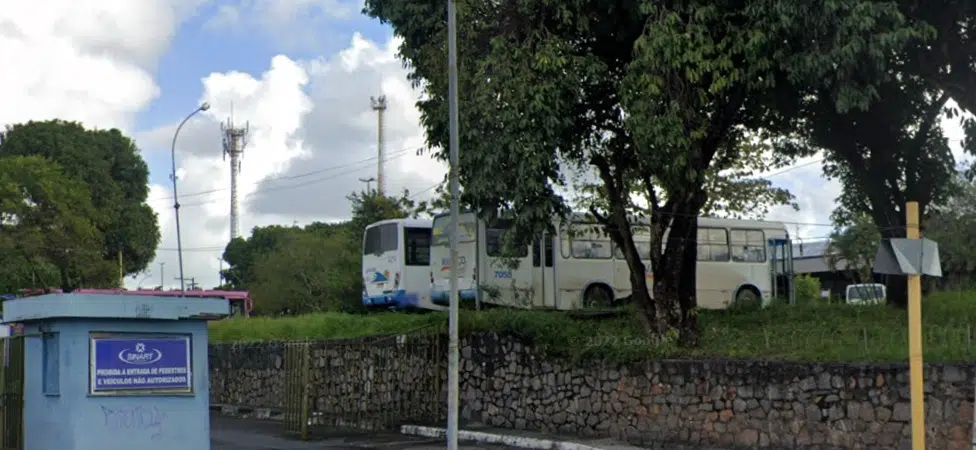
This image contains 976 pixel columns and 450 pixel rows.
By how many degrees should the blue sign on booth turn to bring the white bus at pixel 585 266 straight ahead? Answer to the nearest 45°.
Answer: approximately 135° to its left

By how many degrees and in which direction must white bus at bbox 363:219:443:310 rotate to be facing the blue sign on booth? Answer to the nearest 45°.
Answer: approximately 135° to its right

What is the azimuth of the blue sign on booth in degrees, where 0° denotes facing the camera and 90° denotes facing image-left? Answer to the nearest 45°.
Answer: approximately 0°

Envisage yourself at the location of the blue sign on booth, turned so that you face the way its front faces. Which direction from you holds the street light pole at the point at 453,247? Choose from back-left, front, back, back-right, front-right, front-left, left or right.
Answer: back-left

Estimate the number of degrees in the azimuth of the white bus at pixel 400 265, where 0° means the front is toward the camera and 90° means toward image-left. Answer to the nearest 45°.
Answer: approximately 225°
